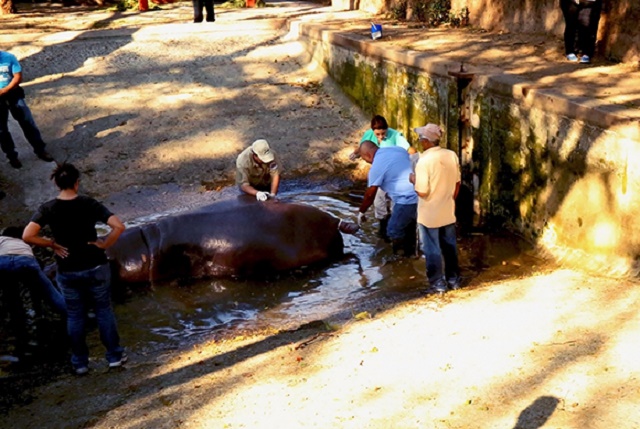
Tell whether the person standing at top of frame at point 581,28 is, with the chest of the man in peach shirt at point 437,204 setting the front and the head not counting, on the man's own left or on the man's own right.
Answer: on the man's own right

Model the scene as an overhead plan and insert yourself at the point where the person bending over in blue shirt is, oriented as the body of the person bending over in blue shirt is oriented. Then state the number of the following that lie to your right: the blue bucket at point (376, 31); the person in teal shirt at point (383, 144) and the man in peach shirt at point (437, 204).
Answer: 2

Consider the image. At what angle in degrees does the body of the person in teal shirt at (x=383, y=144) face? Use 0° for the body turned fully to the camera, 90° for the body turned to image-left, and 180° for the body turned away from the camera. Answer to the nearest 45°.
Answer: approximately 0°

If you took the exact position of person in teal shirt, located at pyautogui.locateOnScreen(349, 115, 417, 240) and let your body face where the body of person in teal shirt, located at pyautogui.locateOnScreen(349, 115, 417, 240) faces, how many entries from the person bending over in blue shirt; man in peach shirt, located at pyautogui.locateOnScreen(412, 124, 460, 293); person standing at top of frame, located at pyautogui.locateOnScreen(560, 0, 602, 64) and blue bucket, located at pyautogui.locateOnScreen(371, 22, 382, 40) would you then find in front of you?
2

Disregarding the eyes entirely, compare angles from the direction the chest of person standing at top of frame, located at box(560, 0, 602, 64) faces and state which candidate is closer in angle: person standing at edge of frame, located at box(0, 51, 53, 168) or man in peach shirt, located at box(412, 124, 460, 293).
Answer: the man in peach shirt

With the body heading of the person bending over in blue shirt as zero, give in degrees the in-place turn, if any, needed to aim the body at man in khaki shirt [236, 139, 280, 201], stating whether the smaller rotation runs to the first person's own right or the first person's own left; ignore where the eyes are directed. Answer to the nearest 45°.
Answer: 0° — they already face them

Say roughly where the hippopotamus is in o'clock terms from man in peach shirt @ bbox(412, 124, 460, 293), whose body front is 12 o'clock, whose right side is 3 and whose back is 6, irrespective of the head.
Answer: The hippopotamus is roughly at 11 o'clock from the man in peach shirt.

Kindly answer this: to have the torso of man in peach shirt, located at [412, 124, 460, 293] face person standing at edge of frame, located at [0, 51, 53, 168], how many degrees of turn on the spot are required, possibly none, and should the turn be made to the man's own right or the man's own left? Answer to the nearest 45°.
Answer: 0° — they already face them

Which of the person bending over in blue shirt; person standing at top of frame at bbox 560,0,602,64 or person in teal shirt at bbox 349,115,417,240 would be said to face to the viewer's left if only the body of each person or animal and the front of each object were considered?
the person bending over in blue shirt

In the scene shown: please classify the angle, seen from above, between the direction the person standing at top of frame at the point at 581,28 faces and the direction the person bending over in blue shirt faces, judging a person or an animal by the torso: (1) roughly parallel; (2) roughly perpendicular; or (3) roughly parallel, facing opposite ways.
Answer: roughly perpendicular

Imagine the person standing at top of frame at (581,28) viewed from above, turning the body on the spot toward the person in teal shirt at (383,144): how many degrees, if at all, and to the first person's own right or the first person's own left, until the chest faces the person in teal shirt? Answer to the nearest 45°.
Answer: approximately 45° to the first person's own right

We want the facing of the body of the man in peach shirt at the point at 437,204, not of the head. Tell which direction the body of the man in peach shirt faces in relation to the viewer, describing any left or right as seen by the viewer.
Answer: facing away from the viewer and to the left of the viewer

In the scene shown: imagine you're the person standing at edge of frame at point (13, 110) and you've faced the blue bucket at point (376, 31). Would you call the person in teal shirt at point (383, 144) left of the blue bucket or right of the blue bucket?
right

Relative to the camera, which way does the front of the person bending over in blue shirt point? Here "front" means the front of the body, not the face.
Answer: to the viewer's left

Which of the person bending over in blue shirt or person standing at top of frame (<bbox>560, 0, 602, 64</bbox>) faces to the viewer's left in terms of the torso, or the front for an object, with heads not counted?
the person bending over in blue shirt
